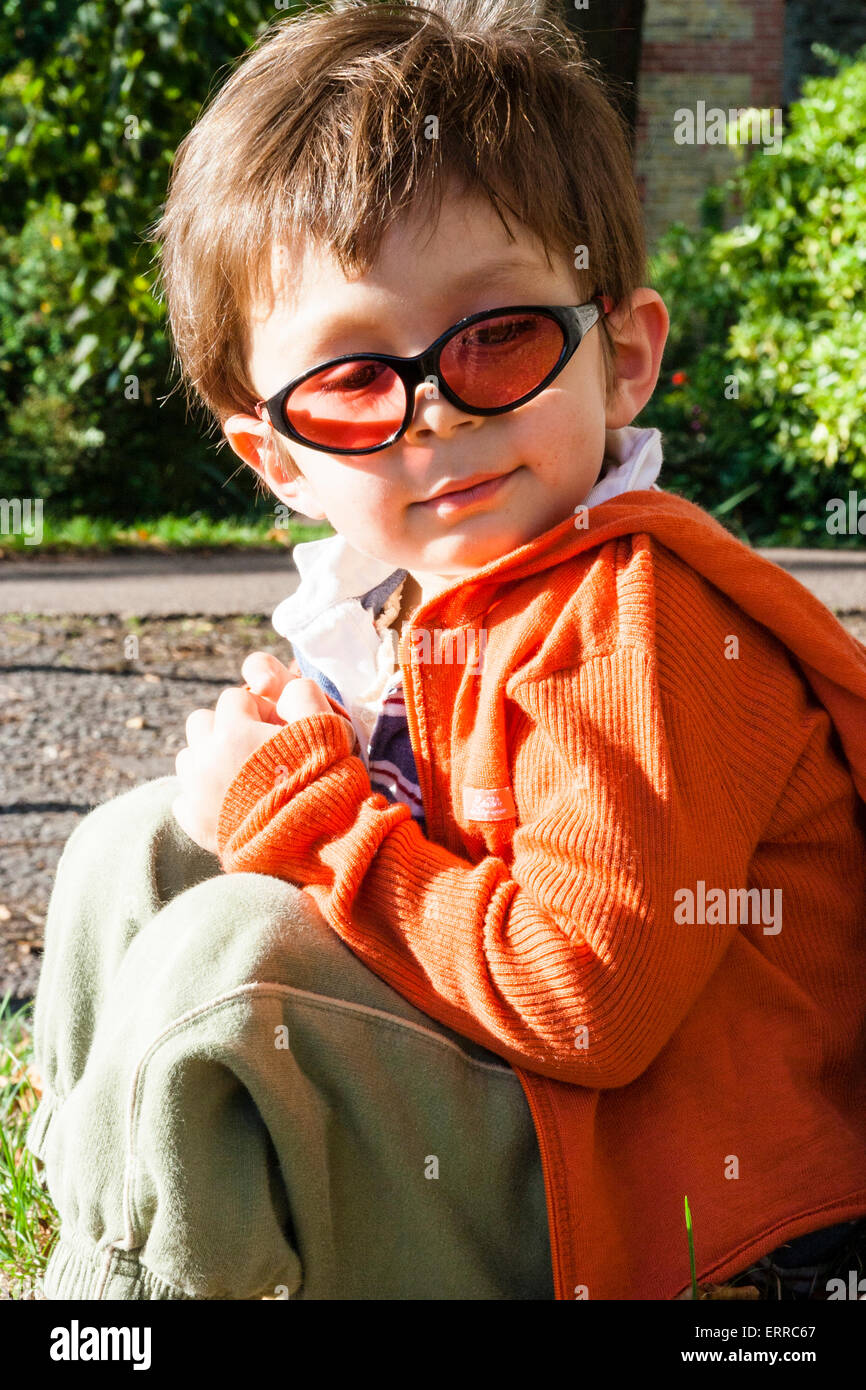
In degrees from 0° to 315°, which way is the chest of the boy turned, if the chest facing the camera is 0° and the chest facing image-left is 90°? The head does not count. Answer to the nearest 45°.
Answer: approximately 45°
